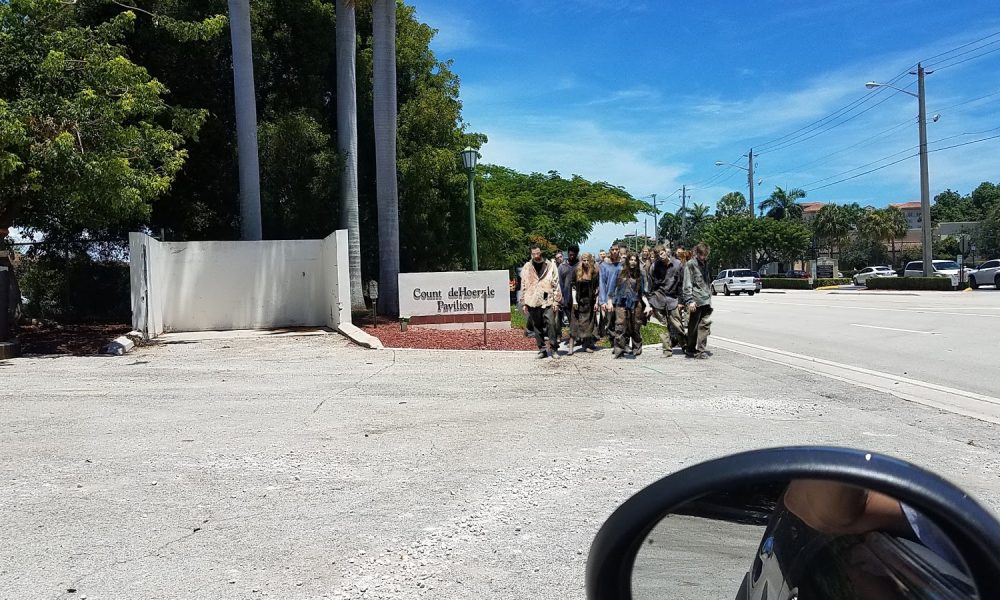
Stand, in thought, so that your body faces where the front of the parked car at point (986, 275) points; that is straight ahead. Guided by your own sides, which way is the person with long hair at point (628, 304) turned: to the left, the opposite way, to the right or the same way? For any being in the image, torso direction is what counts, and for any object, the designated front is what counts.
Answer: to the left

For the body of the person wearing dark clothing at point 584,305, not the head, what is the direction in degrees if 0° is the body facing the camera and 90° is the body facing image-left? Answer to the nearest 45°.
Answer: approximately 0°

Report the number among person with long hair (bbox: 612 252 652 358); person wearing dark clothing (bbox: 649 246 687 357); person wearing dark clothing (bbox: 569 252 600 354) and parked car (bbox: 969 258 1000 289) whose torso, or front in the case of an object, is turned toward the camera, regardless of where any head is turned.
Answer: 3

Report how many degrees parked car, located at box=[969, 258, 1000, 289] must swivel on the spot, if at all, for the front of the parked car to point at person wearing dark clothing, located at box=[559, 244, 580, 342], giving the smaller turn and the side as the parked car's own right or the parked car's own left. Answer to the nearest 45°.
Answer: approximately 90° to the parked car's own left

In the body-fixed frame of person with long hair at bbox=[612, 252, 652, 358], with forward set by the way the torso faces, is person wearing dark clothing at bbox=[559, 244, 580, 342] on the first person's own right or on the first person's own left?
on the first person's own right

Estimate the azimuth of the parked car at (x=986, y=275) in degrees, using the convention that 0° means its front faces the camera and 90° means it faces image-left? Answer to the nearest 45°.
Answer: approximately 90°

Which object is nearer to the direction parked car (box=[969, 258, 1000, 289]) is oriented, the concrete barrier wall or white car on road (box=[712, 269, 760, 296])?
the white car on road
